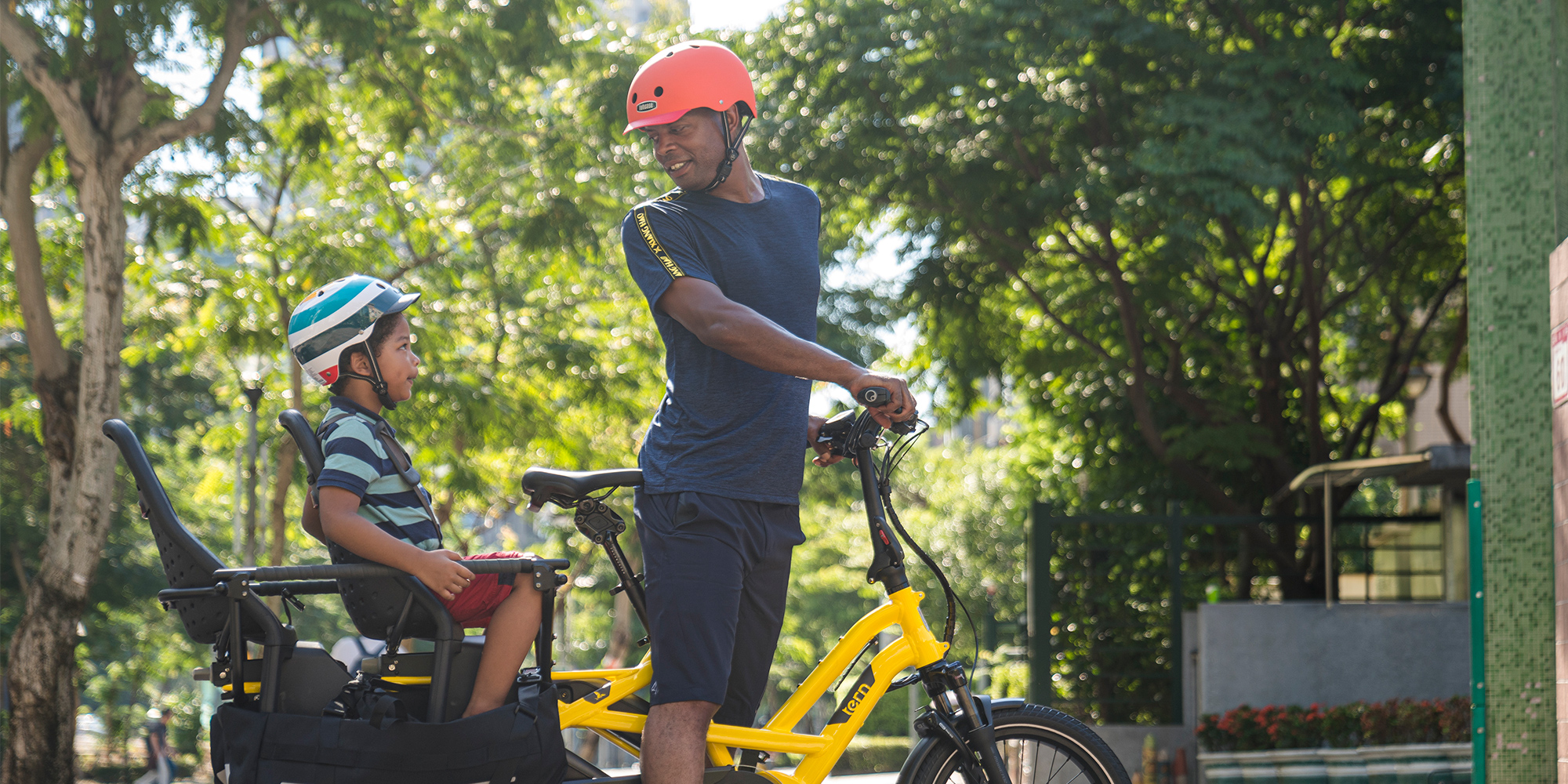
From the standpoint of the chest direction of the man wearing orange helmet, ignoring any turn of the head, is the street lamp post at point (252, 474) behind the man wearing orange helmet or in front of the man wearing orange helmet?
behind

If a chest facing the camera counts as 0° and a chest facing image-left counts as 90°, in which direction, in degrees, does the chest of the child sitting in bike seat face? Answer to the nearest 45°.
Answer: approximately 270°

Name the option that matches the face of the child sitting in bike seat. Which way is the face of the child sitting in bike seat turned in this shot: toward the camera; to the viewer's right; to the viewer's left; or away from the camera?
to the viewer's right

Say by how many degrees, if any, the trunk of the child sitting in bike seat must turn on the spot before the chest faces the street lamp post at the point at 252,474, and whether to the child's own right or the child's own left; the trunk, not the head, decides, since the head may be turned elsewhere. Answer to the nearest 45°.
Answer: approximately 90° to the child's own left

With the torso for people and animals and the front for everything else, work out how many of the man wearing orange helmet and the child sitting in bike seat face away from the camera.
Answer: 0

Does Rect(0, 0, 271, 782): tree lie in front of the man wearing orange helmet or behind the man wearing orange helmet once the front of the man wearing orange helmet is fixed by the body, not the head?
behind

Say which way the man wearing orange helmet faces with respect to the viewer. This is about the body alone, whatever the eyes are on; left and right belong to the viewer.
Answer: facing the viewer and to the right of the viewer
